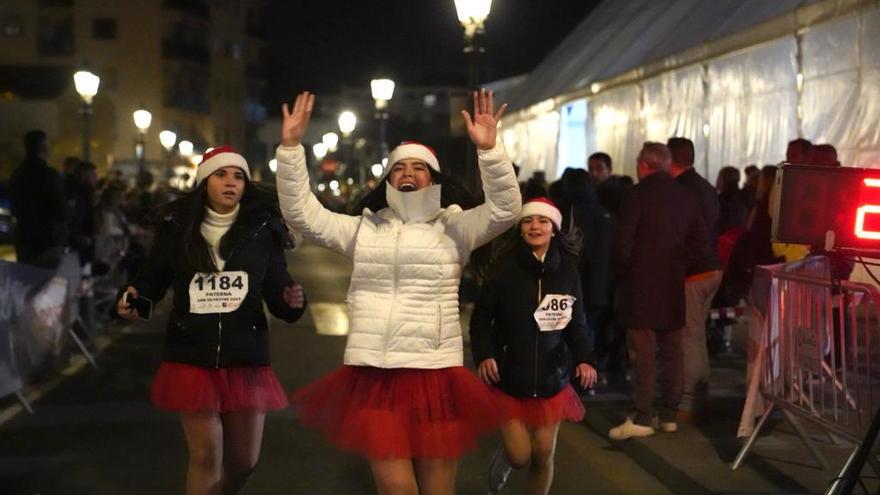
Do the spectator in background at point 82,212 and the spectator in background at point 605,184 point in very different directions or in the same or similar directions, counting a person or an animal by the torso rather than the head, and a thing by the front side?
very different directions

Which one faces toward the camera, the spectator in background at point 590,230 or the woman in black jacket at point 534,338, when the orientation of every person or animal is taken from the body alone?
the woman in black jacket

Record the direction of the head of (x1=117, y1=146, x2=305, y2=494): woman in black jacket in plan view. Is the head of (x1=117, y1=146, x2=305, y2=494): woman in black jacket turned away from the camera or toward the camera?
toward the camera

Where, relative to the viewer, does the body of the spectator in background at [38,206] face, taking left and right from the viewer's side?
facing the viewer and to the right of the viewer

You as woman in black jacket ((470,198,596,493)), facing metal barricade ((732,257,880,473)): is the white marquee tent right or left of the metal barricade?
left

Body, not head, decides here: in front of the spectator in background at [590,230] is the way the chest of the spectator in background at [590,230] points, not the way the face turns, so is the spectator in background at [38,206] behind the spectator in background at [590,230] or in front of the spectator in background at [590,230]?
in front

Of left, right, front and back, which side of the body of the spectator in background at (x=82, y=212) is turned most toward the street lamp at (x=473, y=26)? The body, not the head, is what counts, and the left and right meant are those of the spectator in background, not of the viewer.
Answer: front

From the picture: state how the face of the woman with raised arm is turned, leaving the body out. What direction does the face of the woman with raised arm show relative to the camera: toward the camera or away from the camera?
toward the camera

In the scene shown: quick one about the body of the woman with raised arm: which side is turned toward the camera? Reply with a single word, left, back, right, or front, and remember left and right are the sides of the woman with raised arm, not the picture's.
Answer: front

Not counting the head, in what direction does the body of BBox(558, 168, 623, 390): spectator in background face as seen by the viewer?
to the viewer's left

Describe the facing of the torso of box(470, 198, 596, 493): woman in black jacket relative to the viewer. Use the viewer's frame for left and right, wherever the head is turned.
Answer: facing the viewer

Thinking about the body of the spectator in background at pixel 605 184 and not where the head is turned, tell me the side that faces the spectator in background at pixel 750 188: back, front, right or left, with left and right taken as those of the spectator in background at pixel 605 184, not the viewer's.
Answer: back
